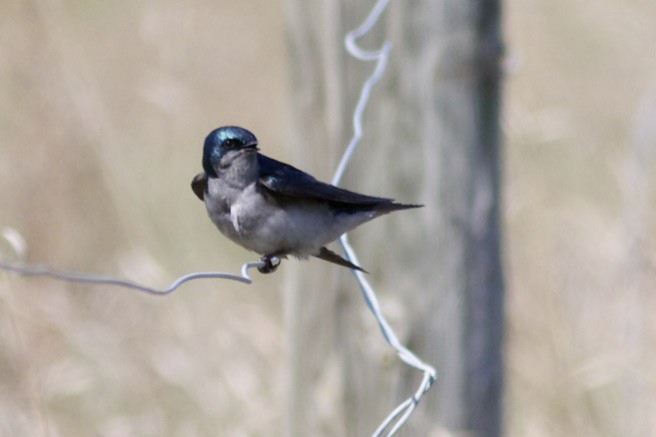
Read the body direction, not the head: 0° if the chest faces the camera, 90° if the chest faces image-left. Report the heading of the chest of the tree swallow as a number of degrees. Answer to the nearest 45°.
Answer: approximately 45°
